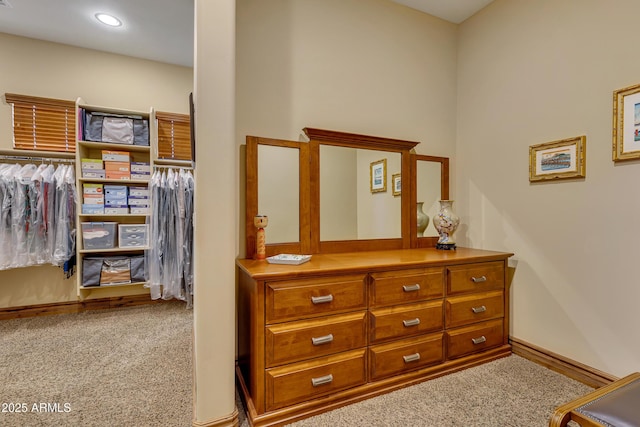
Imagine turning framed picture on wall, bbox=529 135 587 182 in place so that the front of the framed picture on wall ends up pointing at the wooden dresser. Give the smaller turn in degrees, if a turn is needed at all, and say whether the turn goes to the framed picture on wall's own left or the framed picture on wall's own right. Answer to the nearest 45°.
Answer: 0° — it already faces it

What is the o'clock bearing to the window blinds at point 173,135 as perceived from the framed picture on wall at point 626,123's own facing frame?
The window blinds is roughly at 1 o'clock from the framed picture on wall.

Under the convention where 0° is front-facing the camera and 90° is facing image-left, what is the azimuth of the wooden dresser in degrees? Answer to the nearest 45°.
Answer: approximately 315°

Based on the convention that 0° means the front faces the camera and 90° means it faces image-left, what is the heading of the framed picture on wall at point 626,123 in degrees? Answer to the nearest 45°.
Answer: approximately 45°

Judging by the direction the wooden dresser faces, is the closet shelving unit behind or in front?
behind
